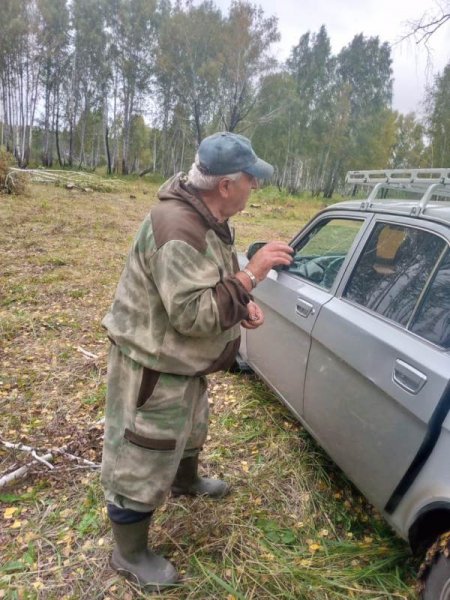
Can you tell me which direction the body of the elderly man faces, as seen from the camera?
to the viewer's right

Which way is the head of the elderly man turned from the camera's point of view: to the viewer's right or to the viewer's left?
to the viewer's right

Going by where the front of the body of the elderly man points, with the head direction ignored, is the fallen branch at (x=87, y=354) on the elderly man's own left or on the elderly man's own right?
on the elderly man's own left

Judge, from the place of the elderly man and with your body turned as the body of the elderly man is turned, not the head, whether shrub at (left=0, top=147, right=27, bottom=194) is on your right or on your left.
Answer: on your left
